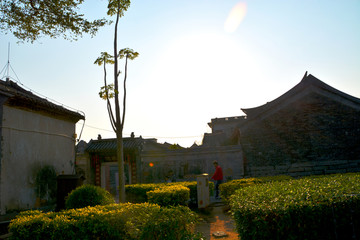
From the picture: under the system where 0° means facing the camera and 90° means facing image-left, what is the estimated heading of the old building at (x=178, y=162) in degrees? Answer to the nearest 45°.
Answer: approximately 45°

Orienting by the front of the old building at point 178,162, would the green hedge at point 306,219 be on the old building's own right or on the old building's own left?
on the old building's own left

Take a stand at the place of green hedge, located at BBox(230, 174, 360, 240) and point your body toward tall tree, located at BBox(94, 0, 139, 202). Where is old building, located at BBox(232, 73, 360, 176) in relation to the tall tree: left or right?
right

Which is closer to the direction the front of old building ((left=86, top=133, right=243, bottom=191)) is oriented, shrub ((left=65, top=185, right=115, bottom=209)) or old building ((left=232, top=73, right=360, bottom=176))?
the shrub

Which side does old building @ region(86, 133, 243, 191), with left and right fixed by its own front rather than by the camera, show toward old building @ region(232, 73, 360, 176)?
left

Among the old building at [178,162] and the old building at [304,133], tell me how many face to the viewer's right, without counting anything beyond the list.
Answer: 0
